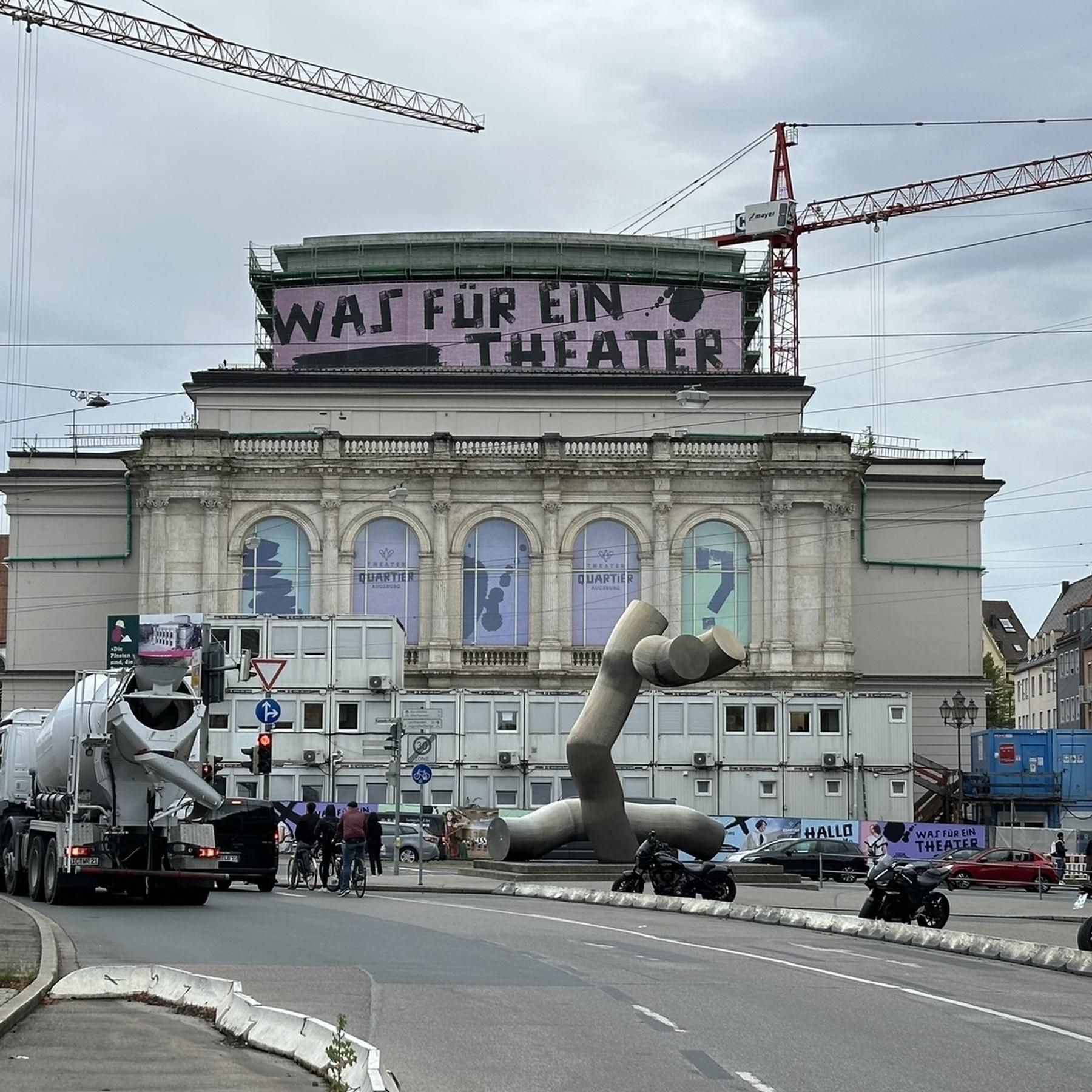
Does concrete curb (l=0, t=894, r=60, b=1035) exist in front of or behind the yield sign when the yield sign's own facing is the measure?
in front

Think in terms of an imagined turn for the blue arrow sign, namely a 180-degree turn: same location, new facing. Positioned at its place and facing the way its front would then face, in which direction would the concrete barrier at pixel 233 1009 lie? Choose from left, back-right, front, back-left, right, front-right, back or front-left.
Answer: back

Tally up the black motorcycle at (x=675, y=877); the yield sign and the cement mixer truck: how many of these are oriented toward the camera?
1

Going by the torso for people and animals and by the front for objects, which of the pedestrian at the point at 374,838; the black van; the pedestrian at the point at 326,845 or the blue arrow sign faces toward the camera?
the blue arrow sign

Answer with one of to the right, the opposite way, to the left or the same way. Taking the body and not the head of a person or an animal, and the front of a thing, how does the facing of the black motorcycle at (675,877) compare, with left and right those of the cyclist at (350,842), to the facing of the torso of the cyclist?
to the left

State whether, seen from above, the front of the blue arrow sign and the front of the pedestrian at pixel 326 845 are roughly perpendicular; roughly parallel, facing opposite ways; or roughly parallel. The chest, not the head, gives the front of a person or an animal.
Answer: roughly parallel, facing opposite ways

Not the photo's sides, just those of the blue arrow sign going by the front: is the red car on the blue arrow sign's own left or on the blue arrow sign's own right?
on the blue arrow sign's own left

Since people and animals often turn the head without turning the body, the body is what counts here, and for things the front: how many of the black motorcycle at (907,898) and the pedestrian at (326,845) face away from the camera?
1

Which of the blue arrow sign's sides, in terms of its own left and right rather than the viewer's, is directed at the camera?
front

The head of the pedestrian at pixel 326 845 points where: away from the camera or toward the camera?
away from the camera

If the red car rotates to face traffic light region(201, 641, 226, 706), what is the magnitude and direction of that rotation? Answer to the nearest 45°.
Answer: approximately 45° to its left

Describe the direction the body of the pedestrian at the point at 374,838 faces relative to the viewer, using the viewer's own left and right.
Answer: facing away from the viewer

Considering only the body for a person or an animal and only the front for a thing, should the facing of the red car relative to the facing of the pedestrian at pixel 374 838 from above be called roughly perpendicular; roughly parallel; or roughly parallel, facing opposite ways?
roughly perpendicular

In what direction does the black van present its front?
away from the camera

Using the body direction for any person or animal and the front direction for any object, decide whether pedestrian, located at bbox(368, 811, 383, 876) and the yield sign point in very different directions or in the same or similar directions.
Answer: very different directions

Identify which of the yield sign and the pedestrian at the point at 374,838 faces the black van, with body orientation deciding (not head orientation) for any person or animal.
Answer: the yield sign
